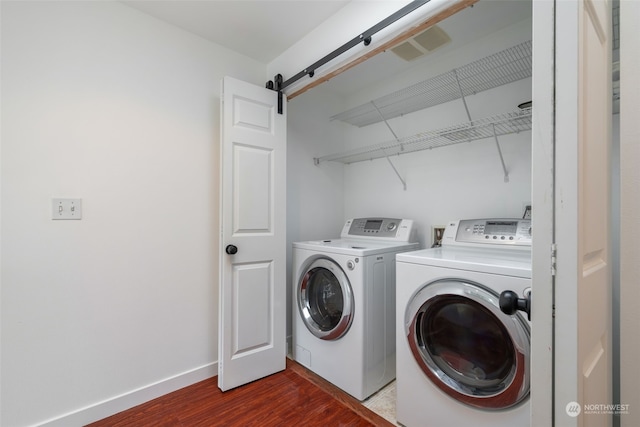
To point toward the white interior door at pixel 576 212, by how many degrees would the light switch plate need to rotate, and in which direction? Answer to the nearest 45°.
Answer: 0° — it already faces it

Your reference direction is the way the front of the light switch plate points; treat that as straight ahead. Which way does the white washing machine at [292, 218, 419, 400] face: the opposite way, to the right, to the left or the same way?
to the right

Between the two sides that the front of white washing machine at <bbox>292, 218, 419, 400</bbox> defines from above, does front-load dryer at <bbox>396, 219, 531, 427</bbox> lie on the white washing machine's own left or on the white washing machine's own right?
on the white washing machine's own left

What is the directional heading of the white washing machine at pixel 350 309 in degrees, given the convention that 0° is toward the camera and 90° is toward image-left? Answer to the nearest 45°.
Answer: approximately 45°

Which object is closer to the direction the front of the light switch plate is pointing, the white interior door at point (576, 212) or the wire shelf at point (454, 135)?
the white interior door

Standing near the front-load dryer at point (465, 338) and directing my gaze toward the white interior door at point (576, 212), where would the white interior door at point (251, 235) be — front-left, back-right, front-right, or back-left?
back-right

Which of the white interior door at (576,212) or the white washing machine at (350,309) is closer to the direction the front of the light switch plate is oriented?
the white interior door

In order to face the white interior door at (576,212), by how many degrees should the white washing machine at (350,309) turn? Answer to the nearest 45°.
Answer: approximately 45° to its left

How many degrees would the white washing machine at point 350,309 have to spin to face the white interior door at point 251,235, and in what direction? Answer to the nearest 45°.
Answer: approximately 45° to its right
